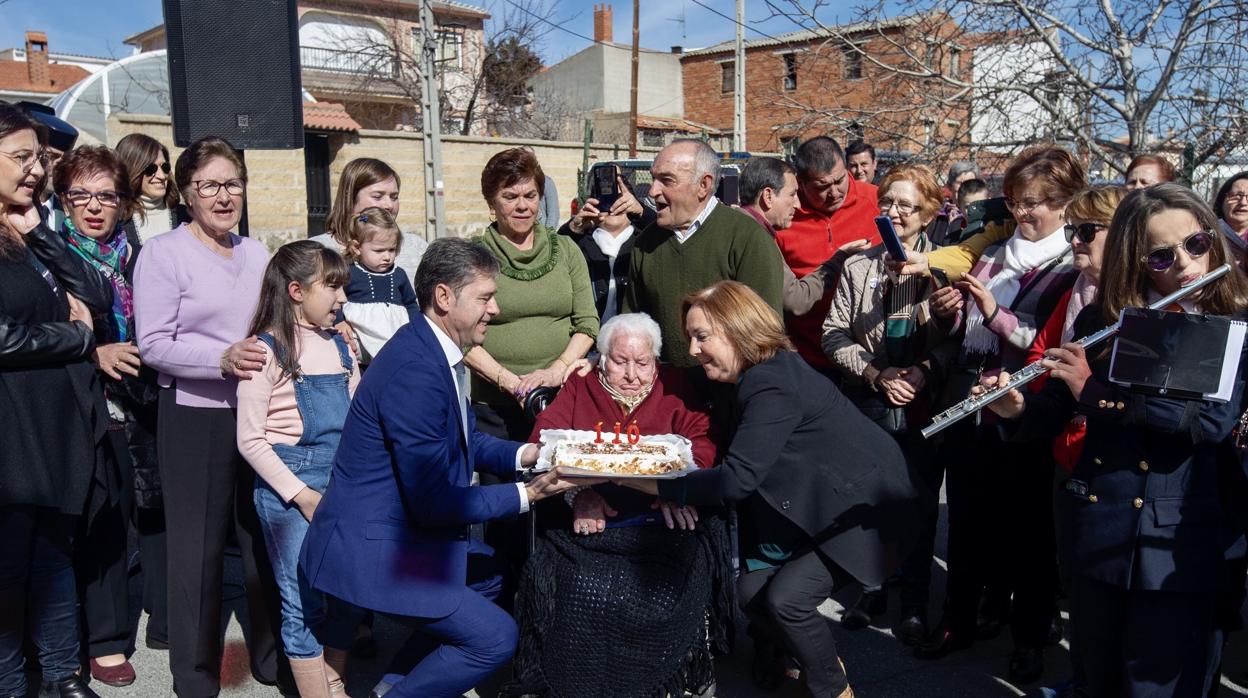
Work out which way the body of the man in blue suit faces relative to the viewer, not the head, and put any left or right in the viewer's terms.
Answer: facing to the right of the viewer

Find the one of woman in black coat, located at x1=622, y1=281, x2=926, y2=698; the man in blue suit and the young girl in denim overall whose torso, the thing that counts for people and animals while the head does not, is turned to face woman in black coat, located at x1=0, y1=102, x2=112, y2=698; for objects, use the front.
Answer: woman in black coat, located at x1=622, y1=281, x2=926, y2=698

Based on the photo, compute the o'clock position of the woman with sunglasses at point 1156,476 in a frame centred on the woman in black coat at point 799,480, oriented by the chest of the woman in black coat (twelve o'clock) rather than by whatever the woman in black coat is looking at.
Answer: The woman with sunglasses is roughly at 7 o'clock from the woman in black coat.

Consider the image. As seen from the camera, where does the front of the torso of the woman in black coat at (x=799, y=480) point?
to the viewer's left

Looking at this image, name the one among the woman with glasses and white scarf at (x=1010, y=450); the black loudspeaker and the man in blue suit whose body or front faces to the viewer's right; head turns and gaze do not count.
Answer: the man in blue suit

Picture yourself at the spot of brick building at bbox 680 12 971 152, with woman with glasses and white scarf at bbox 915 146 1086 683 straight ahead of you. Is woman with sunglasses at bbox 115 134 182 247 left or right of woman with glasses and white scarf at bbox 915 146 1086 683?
right

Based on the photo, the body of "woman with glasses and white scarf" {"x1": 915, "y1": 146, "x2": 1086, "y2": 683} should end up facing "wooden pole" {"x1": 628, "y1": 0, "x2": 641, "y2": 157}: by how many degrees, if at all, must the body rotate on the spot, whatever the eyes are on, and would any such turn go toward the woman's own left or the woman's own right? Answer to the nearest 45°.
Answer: approximately 90° to the woman's own right

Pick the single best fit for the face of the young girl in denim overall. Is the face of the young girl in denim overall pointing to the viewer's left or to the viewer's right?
to the viewer's right

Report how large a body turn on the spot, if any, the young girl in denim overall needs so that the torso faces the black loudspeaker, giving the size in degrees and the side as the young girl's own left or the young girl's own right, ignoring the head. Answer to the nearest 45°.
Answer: approximately 135° to the young girl's own left

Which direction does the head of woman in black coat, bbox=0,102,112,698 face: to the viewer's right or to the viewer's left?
to the viewer's right
